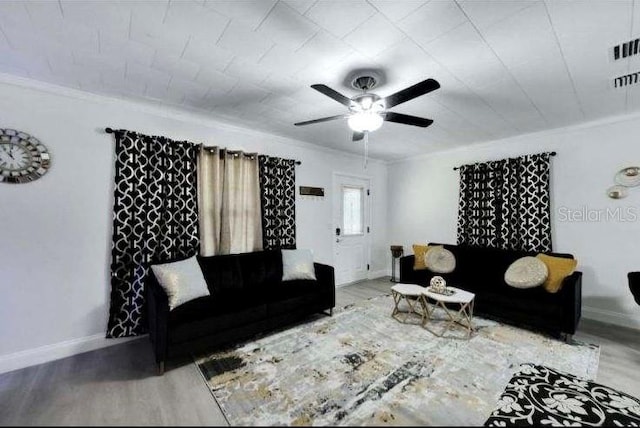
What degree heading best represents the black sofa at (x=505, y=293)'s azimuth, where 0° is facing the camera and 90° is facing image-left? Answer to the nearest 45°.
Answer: approximately 45°

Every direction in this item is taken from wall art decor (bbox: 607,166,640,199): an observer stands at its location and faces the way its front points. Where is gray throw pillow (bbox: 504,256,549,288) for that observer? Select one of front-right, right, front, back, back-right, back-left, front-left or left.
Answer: front-right

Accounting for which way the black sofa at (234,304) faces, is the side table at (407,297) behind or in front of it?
in front

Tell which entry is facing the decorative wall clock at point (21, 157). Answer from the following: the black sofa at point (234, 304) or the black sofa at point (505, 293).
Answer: the black sofa at point (505, 293)

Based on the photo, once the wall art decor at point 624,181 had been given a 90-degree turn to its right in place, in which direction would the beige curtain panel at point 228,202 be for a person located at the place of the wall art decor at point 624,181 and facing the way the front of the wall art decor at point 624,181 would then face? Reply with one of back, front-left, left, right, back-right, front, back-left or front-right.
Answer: front-left

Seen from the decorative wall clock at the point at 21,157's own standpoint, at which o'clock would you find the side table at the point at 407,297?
The side table is roughly at 10 o'clock from the decorative wall clock.

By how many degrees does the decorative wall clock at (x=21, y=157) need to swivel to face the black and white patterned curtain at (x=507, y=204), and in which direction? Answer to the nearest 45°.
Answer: approximately 45° to its left

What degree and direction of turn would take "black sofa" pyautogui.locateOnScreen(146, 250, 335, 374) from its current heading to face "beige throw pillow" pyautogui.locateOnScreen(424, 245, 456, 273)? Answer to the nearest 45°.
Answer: approximately 45° to its left

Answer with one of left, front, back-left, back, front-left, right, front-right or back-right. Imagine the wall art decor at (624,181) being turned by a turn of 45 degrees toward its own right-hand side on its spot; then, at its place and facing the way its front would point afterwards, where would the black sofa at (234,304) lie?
front

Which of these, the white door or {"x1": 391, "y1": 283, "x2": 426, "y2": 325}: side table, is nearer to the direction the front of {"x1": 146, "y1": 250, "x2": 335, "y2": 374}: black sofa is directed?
the side table
